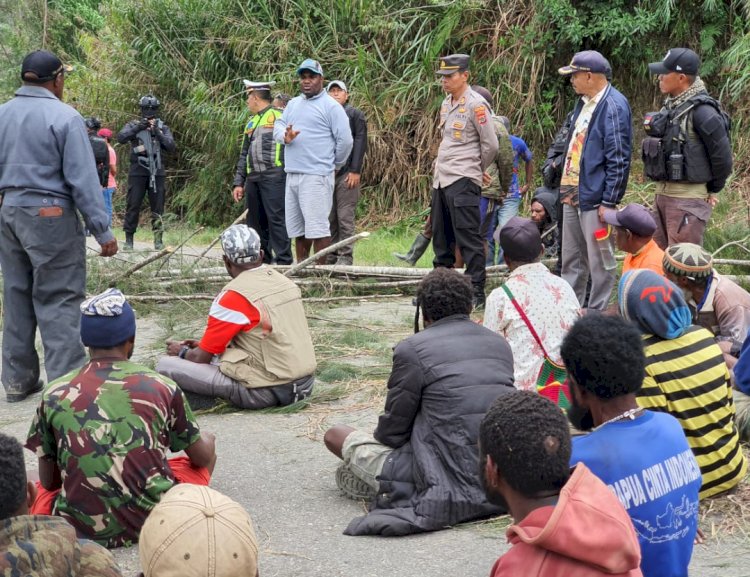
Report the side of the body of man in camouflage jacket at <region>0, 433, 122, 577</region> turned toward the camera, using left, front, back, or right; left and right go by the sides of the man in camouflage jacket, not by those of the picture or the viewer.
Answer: back

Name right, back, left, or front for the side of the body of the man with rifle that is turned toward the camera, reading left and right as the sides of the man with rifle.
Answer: front

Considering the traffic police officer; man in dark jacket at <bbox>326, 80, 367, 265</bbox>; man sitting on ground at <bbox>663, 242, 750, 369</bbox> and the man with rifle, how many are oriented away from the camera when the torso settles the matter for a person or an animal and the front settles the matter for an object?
0

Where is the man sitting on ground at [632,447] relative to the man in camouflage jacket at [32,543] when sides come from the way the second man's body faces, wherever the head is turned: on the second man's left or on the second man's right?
on the second man's right

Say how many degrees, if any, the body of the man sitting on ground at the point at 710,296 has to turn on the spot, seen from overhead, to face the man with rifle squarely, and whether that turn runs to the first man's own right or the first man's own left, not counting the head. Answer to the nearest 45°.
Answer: approximately 45° to the first man's own right

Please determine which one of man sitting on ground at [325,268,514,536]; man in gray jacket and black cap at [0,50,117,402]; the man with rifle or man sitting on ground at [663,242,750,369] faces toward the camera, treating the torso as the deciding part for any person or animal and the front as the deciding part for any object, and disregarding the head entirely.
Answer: the man with rifle

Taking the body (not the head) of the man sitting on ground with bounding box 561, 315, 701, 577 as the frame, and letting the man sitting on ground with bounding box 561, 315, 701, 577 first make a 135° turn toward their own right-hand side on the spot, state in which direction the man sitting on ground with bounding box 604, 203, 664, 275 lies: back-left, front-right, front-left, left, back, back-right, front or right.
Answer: left

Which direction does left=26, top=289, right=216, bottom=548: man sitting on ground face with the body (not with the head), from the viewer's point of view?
away from the camera

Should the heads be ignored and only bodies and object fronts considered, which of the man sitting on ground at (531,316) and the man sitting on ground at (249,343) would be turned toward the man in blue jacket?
the man sitting on ground at (531,316)

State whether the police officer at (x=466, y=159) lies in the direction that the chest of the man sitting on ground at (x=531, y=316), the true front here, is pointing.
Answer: yes

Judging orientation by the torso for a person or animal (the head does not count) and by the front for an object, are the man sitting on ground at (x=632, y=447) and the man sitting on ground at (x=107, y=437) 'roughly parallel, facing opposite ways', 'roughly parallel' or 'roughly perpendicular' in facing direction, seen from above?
roughly parallel

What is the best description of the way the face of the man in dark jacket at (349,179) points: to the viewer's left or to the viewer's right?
to the viewer's left

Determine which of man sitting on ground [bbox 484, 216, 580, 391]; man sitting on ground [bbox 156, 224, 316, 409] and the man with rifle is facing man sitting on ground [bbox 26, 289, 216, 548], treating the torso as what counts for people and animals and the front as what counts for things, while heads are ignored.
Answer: the man with rifle

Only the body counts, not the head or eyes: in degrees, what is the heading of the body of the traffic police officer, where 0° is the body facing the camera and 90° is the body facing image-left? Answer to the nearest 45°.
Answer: approximately 45°

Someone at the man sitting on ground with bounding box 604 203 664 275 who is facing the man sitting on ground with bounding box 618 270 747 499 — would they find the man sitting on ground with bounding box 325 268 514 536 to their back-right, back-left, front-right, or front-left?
front-right

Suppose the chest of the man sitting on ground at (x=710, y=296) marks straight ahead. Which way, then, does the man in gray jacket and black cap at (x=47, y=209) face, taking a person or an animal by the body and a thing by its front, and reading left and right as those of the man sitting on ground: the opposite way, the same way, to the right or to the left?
to the right

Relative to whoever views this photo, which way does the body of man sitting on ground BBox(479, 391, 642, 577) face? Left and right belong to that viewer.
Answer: facing away from the viewer and to the left of the viewer

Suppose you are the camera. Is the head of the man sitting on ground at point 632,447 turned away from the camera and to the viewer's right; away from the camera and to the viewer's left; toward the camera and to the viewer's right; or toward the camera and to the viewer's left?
away from the camera and to the viewer's left

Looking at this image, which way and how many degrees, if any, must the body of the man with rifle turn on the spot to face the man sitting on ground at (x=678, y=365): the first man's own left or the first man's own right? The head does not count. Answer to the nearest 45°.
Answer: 0° — they already face them

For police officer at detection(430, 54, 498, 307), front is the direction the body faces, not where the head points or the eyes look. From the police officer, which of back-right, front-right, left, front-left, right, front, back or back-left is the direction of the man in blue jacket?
left

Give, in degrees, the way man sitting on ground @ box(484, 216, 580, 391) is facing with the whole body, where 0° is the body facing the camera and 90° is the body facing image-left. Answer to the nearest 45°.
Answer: approximately 180°
